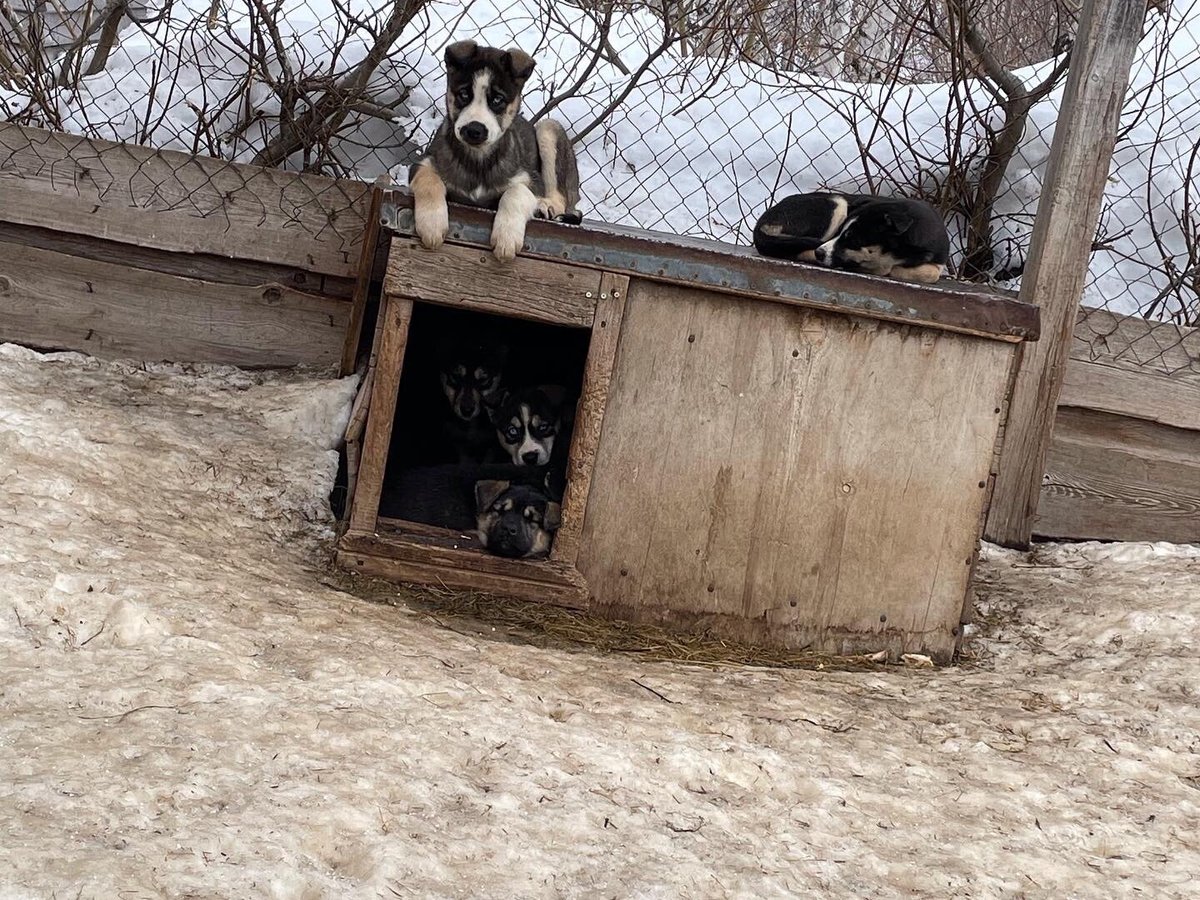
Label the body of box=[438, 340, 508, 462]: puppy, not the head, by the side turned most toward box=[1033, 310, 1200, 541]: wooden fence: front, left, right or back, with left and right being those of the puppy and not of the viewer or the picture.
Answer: left

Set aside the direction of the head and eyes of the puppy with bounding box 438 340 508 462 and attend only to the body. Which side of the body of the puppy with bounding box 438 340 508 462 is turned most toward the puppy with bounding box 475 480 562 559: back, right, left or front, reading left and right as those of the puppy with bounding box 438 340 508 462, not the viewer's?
front

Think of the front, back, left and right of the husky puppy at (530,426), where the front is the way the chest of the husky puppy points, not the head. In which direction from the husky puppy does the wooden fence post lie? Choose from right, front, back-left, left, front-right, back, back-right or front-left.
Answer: left

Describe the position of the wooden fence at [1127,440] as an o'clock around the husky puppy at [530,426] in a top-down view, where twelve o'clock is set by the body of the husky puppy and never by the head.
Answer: The wooden fence is roughly at 9 o'clock from the husky puppy.

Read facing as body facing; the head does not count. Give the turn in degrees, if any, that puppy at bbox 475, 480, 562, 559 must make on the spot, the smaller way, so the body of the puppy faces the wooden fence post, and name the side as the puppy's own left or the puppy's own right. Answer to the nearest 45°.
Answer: approximately 90° to the puppy's own left

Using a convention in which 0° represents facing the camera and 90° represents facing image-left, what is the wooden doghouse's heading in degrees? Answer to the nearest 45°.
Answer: approximately 0°

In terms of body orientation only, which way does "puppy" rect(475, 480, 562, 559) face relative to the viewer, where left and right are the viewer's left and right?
facing the viewer

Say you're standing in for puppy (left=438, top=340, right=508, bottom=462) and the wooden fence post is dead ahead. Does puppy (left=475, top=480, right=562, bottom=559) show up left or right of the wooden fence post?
right

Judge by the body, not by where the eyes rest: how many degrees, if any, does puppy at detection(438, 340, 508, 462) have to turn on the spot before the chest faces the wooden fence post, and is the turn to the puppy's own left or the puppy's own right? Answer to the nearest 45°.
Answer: approximately 90° to the puppy's own left
